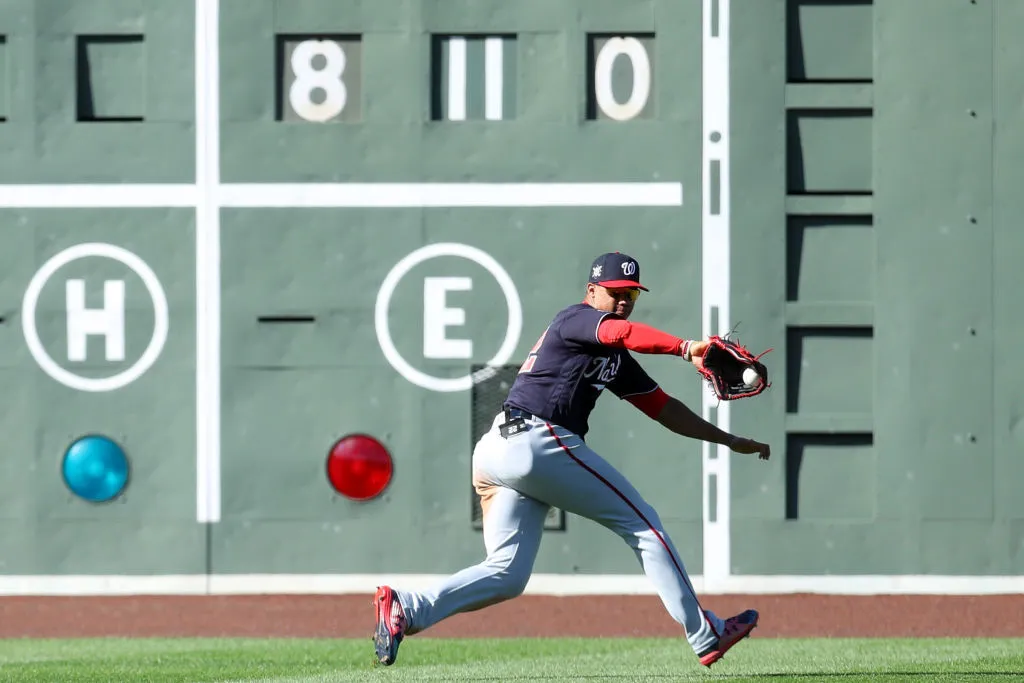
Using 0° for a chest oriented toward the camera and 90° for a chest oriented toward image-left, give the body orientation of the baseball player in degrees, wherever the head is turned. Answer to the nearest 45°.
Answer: approximately 270°
